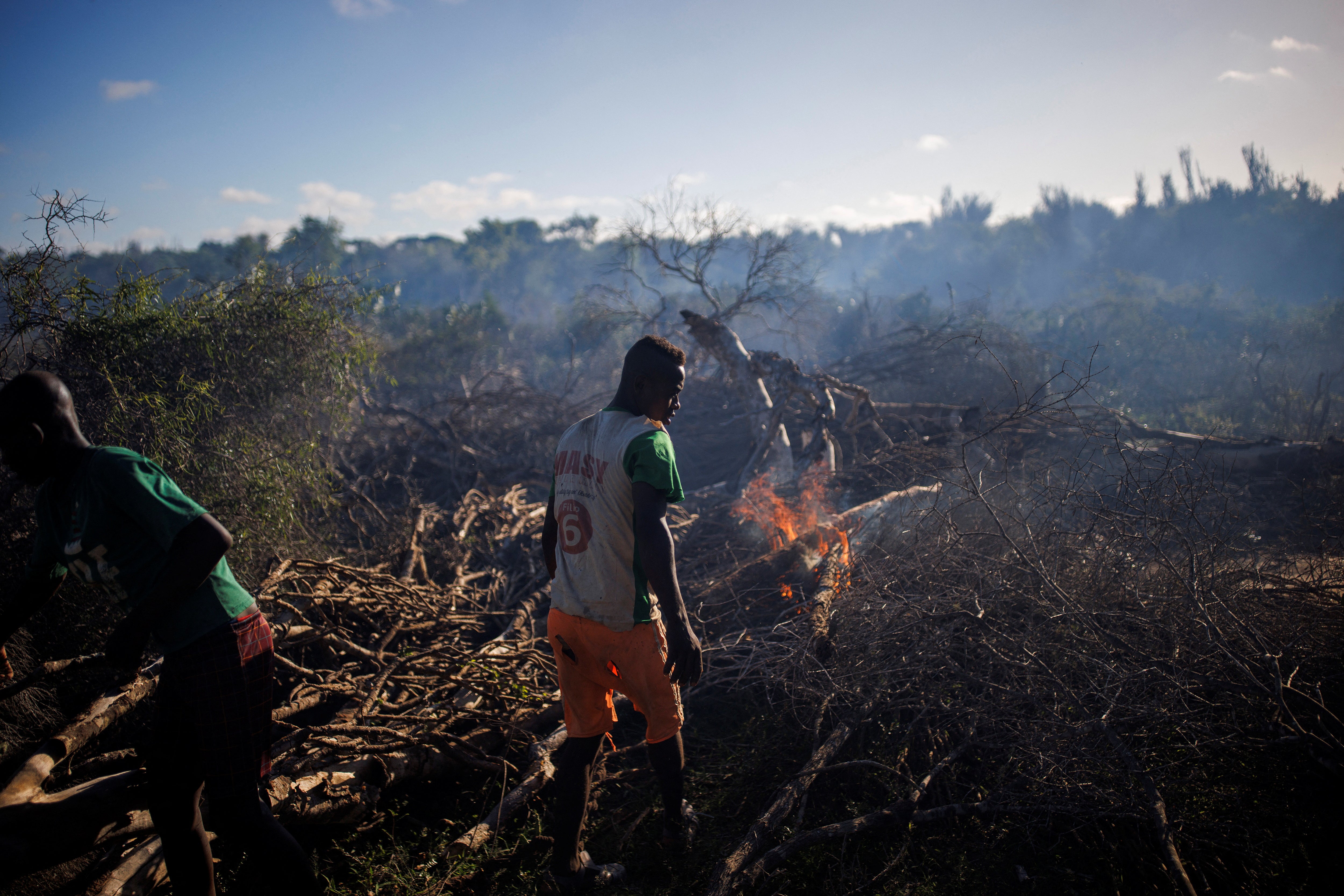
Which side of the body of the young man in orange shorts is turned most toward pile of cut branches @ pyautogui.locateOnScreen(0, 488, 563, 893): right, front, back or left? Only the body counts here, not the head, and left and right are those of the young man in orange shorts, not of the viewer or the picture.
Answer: left

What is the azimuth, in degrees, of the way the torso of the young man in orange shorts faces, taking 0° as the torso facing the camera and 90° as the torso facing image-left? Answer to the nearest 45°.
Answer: approximately 225°

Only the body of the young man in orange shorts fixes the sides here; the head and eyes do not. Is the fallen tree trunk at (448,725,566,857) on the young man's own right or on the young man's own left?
on the young man's own left

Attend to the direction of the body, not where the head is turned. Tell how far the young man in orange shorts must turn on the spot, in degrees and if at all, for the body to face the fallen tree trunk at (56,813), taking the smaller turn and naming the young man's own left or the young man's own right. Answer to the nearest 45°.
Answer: approximately 135° to the young man's own left

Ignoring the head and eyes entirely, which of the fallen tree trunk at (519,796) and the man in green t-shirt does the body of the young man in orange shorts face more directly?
the fallen tree trunk

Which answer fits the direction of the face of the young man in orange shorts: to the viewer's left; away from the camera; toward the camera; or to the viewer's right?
to the viewer's right
